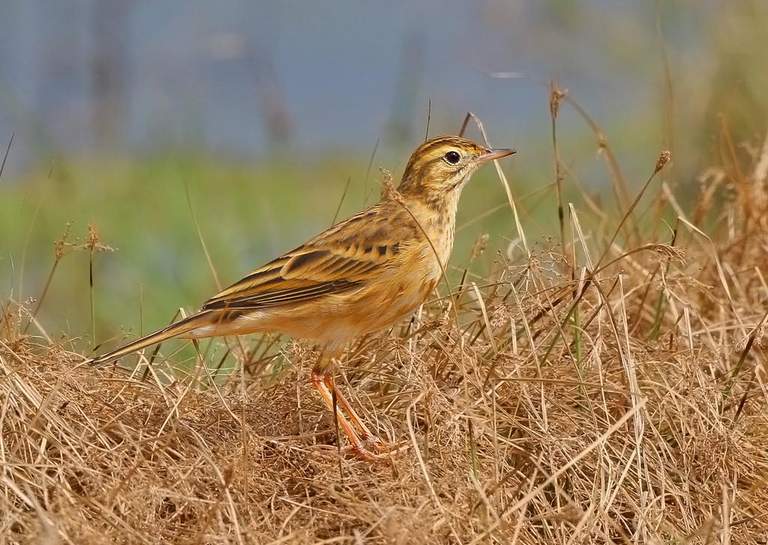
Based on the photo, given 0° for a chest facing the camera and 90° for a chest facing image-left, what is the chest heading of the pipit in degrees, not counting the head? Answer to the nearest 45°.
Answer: approximately 270°
